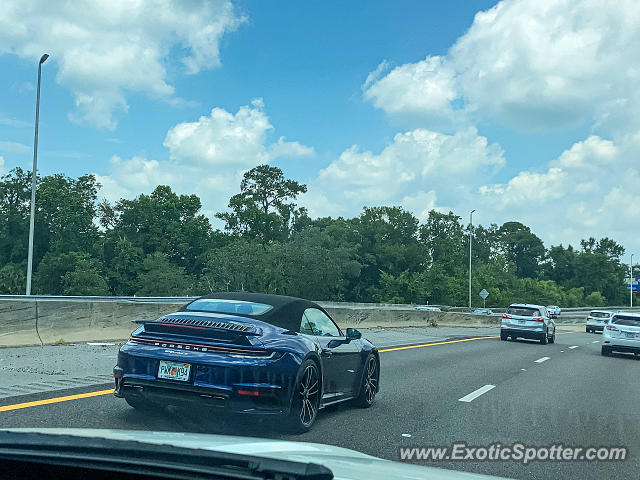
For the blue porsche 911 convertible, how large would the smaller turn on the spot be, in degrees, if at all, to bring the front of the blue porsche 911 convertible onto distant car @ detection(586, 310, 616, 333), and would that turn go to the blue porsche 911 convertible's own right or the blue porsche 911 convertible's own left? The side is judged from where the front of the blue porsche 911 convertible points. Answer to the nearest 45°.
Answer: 0° — it already faces it

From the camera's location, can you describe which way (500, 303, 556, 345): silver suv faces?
facing away from the viewer

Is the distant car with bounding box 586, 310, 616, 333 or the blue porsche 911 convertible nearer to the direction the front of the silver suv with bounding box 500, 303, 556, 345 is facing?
the distant car

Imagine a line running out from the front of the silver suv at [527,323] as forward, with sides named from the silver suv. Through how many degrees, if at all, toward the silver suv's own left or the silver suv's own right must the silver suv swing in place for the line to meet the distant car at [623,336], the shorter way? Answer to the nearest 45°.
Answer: approximately 135° to the silver suv's own right

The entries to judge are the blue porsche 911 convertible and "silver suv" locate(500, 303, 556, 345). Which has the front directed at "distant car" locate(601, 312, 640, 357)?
the blue porsche 911 convertible

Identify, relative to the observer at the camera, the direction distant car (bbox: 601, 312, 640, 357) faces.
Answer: facing away from the viewer

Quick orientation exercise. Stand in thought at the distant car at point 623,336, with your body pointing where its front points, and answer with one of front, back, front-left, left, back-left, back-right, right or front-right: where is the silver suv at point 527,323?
front-left

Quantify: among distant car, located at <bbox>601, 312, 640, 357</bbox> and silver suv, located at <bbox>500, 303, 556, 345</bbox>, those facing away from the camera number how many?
2

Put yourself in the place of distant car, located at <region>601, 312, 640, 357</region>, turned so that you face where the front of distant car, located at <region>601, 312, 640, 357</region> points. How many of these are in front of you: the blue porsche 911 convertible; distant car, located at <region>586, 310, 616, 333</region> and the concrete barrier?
1

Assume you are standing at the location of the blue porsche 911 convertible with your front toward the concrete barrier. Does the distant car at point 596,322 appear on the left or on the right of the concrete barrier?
right

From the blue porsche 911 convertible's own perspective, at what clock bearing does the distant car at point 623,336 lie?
The distant car is roughly at 12 o'clock from the blue porsche 911 convertible.
